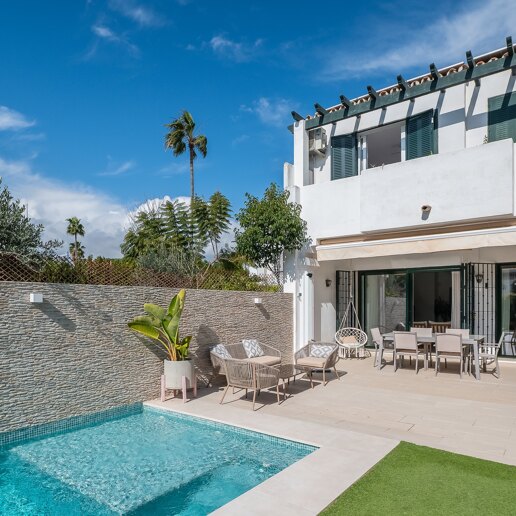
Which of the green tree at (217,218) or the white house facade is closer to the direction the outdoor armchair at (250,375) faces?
the white house facade

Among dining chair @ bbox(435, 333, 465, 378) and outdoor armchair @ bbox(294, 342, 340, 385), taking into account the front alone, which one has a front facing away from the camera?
the dining chair

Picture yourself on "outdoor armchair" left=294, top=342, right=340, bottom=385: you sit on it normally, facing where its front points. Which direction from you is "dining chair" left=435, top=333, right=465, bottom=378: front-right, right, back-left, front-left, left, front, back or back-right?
back-left

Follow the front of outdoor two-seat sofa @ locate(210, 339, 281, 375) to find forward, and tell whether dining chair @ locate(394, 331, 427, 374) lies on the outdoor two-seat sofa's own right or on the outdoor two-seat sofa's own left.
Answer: on the outdoor two-seat sofa's own left

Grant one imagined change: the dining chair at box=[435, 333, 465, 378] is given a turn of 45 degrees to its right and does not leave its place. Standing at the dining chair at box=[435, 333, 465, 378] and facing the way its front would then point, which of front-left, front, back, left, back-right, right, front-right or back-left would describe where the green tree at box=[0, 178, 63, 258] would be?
back

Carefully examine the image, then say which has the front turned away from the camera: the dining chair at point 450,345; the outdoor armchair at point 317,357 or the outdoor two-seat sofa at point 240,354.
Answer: the dining chair

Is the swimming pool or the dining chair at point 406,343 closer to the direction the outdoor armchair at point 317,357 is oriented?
the swimming pool

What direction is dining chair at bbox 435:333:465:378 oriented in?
away from the camera

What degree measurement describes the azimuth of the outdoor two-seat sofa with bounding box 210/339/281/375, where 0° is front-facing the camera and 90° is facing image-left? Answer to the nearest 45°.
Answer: approximately 315°

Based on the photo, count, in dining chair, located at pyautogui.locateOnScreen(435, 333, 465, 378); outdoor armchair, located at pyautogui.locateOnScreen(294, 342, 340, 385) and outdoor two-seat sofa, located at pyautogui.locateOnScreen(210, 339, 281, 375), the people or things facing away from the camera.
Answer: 1

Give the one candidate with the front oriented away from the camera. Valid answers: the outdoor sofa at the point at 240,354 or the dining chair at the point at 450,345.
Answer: the dining chair

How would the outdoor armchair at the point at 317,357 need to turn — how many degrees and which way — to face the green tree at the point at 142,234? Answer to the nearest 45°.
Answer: approximately 90° to its right

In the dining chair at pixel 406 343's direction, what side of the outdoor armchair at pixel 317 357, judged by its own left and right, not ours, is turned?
back

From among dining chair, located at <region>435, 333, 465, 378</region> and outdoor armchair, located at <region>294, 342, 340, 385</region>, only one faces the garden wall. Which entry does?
the outdoor armchair

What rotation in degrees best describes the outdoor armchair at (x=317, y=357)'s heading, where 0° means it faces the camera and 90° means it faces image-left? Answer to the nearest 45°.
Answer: approximately 45°

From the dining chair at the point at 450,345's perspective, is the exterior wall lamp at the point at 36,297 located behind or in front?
behind
